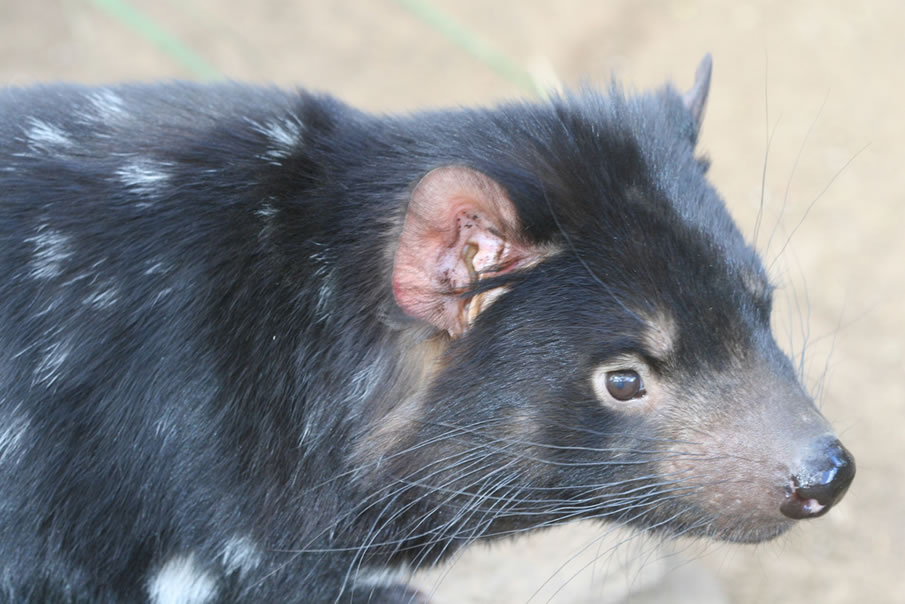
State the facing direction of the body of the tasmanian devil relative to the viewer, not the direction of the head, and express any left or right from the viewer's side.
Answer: facing to the right of the viewer
